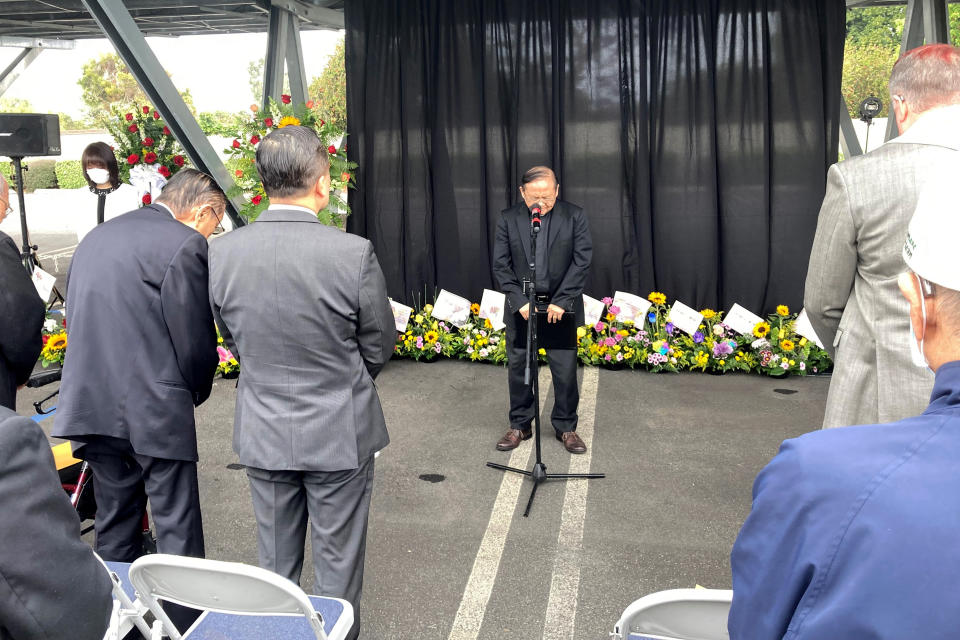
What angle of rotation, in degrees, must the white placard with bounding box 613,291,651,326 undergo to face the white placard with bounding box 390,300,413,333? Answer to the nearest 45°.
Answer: approximately 90° to its right

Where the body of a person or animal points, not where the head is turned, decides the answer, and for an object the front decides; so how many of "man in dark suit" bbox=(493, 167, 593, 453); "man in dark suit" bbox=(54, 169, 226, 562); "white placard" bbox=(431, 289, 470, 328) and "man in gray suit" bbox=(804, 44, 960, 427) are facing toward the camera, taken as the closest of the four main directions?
2

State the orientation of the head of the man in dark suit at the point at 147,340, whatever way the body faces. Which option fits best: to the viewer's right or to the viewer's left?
to the viewer's right

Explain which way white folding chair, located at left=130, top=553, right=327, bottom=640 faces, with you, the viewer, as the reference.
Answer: facing away from the viewer and to the right of the viewer

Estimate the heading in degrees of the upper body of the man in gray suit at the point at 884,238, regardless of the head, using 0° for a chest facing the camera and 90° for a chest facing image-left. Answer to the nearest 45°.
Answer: approximately 135°

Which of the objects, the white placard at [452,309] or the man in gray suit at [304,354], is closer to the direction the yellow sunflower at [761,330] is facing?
the man in gray suit

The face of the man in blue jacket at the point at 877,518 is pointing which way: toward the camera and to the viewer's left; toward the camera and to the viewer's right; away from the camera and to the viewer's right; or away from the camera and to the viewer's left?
away from the camera and to the viewer's left
